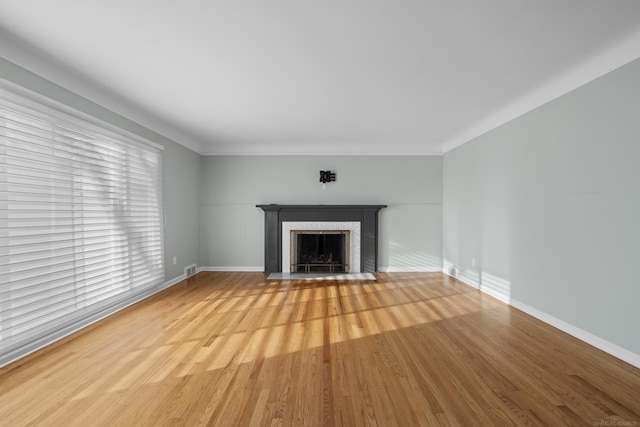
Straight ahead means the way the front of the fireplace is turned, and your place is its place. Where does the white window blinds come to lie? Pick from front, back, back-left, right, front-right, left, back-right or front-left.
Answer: front-right

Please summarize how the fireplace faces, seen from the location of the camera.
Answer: facing the viewer
